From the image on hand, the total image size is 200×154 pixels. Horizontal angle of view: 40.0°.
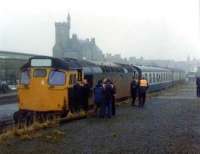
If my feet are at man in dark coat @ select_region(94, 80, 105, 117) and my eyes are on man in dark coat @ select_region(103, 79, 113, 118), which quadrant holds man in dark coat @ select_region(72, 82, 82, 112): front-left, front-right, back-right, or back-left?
back-left

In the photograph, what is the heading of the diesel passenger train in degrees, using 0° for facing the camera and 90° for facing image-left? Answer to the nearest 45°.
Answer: approximately 45°
